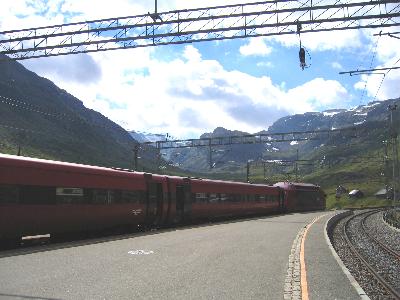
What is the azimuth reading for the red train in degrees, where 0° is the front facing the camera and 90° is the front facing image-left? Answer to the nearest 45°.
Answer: approximately 225°

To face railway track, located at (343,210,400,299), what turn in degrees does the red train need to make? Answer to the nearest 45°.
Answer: approximately 45° to its right
